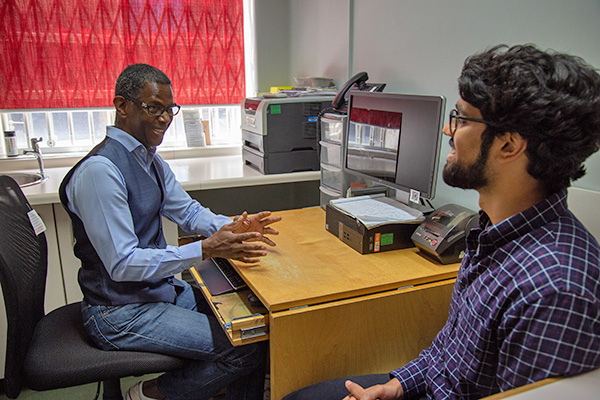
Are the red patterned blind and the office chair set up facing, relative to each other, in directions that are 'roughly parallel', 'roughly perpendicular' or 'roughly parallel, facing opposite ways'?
roughly perpendicular

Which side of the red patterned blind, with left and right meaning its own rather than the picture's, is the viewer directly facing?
front

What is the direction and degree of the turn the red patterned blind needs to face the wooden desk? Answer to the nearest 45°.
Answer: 0° — it already faces it

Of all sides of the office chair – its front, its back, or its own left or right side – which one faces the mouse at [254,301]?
front

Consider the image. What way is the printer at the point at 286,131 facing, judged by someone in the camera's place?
facing the viewer and to the left of the viewer

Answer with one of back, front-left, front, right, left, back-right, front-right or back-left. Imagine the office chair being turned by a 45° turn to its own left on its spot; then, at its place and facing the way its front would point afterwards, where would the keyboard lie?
front-right

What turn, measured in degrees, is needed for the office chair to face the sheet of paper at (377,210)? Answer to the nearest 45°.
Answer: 0° — it already faces it

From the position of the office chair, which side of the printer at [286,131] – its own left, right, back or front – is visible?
front

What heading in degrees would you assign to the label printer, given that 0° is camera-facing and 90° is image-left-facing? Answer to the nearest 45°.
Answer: approximately 45°

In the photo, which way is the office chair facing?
to the viewer's right

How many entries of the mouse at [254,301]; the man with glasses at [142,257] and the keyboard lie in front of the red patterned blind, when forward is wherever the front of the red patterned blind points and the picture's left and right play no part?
3

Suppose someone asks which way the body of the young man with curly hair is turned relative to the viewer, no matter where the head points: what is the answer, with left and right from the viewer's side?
facing to the left of the viewer

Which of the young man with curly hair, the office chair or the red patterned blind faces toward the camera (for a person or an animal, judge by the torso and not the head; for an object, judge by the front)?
the red patterned blind

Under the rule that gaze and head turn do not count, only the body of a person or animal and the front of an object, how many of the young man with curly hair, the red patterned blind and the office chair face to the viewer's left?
1

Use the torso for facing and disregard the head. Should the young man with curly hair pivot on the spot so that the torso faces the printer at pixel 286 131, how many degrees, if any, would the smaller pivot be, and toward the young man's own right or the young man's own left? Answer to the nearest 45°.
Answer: approximately 45° to the young man's own right

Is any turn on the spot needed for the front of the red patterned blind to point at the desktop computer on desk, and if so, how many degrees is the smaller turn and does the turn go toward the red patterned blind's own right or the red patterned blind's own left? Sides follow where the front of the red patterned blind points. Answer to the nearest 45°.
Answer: approximately 45° to the red patterned blind's own left

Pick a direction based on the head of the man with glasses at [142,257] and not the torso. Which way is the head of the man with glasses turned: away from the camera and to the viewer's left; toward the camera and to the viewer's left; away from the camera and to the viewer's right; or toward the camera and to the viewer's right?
toward the camera and to the viewer's right
